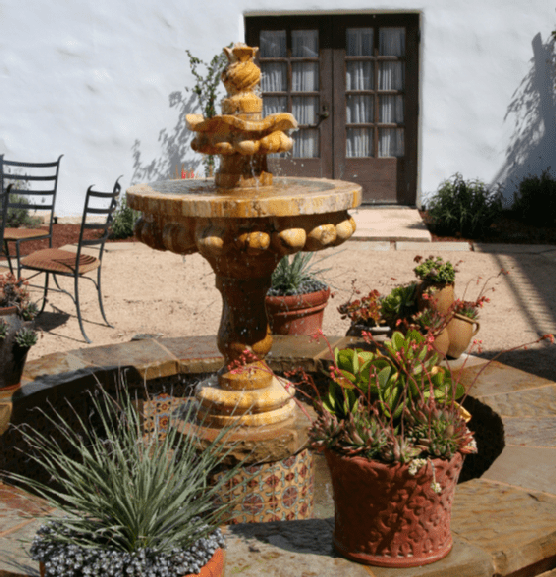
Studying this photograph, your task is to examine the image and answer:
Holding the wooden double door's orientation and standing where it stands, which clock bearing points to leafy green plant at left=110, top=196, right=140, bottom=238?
The leafy green plant is roughly at 2 o'clock from the wooden double door.

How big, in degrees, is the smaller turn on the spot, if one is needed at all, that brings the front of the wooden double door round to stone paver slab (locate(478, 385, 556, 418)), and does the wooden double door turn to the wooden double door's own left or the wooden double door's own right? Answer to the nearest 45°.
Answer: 0° — it already faces it

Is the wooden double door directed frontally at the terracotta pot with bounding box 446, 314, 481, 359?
yes

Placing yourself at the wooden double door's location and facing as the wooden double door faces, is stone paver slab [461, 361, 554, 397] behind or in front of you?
in front

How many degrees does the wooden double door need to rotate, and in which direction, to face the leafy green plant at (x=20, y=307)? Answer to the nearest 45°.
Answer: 0° — it already faces it

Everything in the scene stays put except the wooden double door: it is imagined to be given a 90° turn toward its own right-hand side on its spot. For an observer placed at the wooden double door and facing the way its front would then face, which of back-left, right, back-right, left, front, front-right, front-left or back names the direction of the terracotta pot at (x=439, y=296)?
left

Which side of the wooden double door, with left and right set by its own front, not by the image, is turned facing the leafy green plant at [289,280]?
front

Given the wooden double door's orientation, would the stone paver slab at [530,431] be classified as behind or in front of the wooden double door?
in front

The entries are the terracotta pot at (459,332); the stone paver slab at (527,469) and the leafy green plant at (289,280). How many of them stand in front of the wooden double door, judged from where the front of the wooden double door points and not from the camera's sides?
3

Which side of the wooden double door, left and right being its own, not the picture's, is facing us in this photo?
front

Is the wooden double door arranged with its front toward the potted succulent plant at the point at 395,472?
yes

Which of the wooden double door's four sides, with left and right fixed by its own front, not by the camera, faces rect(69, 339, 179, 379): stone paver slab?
front

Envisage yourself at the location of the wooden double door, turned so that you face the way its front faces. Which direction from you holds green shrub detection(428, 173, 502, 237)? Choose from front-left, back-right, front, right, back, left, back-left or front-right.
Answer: front-left

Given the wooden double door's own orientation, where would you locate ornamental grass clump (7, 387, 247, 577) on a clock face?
The ornamental grass clump is roughly at 12 o'clock from the wooden double door.

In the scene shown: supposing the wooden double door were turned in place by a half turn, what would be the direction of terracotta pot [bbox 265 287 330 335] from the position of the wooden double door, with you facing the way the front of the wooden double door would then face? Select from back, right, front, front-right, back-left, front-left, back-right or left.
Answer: back

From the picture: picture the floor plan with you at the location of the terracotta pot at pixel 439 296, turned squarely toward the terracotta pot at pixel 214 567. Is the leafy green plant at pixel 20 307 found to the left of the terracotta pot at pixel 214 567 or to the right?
right

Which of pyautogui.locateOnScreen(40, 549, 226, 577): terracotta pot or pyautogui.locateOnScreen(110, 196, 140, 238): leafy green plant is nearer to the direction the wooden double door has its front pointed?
the terracotta pot

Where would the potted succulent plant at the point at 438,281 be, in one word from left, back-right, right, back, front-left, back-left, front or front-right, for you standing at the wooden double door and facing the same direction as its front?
front
